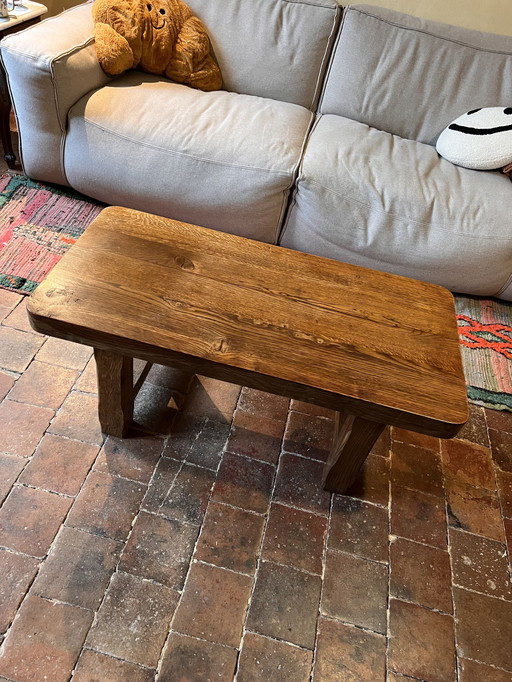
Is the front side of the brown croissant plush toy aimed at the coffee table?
yes

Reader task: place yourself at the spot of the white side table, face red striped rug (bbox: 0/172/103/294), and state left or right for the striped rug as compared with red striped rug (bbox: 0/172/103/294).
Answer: left

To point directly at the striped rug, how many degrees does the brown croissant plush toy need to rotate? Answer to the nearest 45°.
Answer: approximately 45° to its left

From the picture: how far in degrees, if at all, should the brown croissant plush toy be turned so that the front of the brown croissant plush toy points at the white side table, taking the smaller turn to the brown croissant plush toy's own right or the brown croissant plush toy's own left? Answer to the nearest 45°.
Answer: approximately 90° to the brown croissant plush toy's own right

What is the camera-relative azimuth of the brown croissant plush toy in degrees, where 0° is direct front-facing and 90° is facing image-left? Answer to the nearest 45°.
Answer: approximately 0°

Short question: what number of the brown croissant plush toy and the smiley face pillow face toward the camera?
2

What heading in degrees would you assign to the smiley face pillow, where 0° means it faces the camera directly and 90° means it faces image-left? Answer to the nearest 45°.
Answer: approximately 0°

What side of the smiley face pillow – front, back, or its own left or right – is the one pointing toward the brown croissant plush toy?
right

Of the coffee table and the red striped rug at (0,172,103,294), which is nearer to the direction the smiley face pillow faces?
the coffee table
